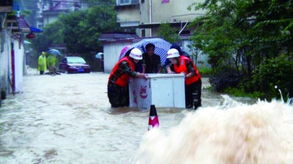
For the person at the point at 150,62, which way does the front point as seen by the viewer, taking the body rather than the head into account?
toward the camera

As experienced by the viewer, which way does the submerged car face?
facing the viewer and to the right of the viewer

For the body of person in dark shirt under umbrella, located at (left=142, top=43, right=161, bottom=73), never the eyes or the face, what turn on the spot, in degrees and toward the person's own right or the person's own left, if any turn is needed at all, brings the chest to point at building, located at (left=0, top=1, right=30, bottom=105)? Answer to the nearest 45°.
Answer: approximately 135° to the person's own right

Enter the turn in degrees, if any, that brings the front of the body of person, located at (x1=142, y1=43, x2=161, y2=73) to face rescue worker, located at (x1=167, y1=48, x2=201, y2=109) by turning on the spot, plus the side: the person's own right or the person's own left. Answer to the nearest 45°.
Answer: approximately 45° to the person's own left

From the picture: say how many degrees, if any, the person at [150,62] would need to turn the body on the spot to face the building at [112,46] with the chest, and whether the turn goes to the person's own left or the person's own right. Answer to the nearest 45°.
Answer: approximately 180°

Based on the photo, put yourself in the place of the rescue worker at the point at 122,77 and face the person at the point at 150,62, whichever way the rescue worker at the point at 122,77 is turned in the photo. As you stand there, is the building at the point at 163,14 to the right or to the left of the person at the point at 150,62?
left

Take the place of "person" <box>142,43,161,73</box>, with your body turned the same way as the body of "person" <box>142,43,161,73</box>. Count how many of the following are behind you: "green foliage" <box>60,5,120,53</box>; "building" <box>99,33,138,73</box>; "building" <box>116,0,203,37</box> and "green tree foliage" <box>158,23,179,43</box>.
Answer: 4

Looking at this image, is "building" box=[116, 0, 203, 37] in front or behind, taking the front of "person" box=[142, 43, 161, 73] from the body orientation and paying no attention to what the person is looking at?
behind

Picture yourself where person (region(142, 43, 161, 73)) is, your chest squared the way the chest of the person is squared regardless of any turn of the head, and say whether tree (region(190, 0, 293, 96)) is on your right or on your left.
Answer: on your left
